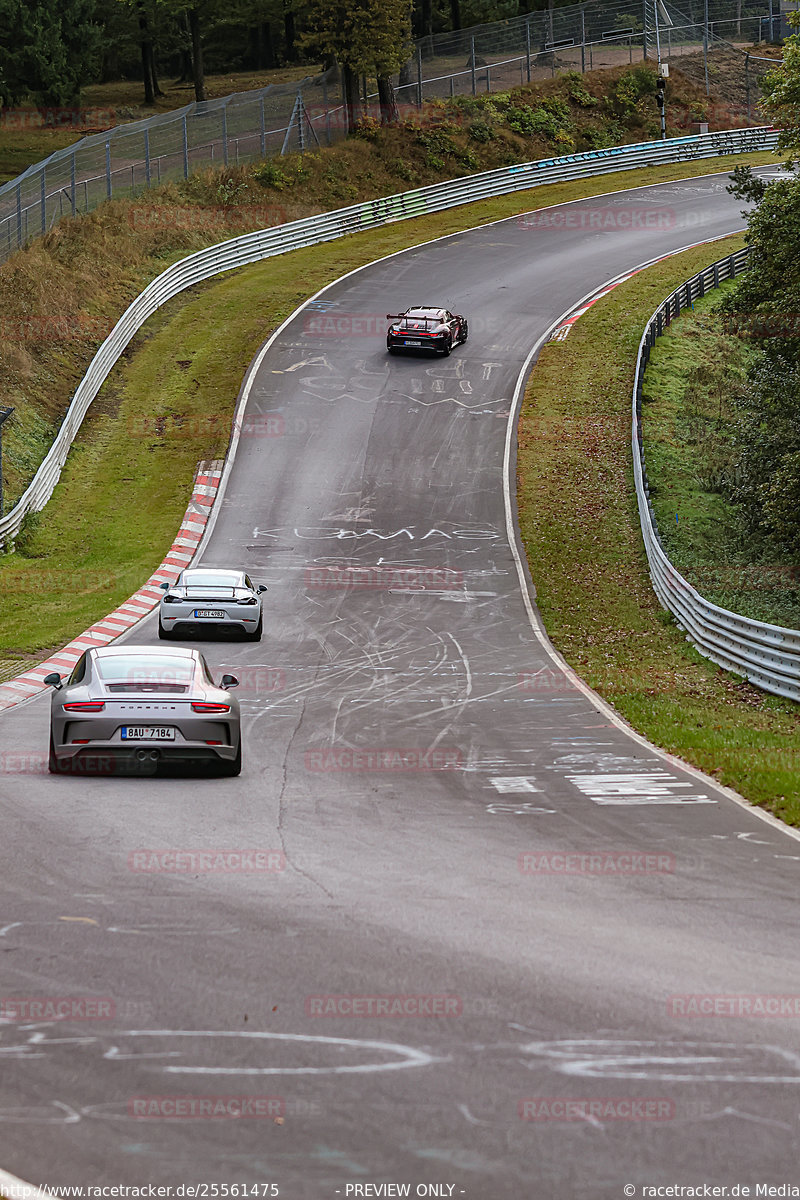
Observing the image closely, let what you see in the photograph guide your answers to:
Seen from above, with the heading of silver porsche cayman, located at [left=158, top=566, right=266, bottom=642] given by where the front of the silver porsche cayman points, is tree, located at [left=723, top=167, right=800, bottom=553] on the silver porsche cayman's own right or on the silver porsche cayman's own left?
on the silver porsche cayman's own right

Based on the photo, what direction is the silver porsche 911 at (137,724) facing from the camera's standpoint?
away from the camera

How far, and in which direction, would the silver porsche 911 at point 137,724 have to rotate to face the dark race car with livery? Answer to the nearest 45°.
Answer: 0° — it already faces it

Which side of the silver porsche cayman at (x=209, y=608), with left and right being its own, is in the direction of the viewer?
back
